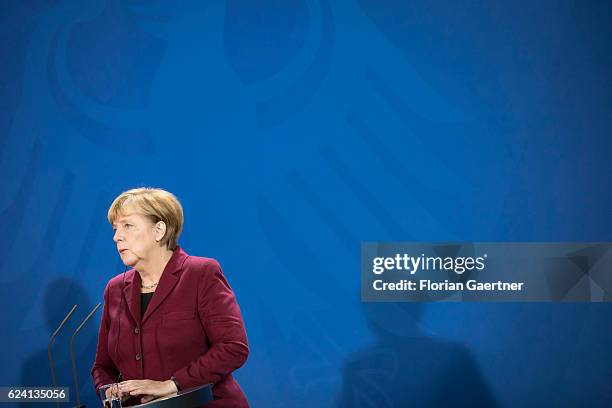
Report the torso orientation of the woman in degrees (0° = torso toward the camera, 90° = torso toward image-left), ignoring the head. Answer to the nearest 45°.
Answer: approximately 45°
